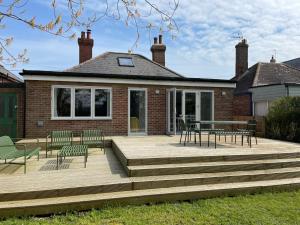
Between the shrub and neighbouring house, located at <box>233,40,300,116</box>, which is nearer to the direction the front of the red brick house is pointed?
the shrub

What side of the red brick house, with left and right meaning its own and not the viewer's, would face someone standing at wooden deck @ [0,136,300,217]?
front

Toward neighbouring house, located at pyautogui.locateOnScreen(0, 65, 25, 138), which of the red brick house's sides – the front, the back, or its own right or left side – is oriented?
right

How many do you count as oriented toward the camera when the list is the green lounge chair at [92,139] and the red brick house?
2

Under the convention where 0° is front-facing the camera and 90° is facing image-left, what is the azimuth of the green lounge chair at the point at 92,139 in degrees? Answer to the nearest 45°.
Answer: approximately 0°

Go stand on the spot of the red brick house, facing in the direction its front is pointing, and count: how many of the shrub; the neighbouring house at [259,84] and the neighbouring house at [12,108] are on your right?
1

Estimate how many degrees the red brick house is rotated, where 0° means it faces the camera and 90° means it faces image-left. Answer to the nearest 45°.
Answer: approximately 0°

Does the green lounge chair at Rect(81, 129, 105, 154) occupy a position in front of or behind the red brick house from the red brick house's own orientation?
in front

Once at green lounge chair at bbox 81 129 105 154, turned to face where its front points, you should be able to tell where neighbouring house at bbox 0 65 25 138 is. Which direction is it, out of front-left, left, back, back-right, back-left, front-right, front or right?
back-right

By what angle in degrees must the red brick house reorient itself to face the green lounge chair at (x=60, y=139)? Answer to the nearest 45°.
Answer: approximately 45° to its right

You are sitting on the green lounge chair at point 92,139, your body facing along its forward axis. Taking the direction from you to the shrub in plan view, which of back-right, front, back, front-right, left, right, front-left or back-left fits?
left

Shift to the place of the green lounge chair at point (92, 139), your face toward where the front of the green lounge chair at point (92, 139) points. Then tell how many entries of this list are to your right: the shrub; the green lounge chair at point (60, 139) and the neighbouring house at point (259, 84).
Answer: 1
